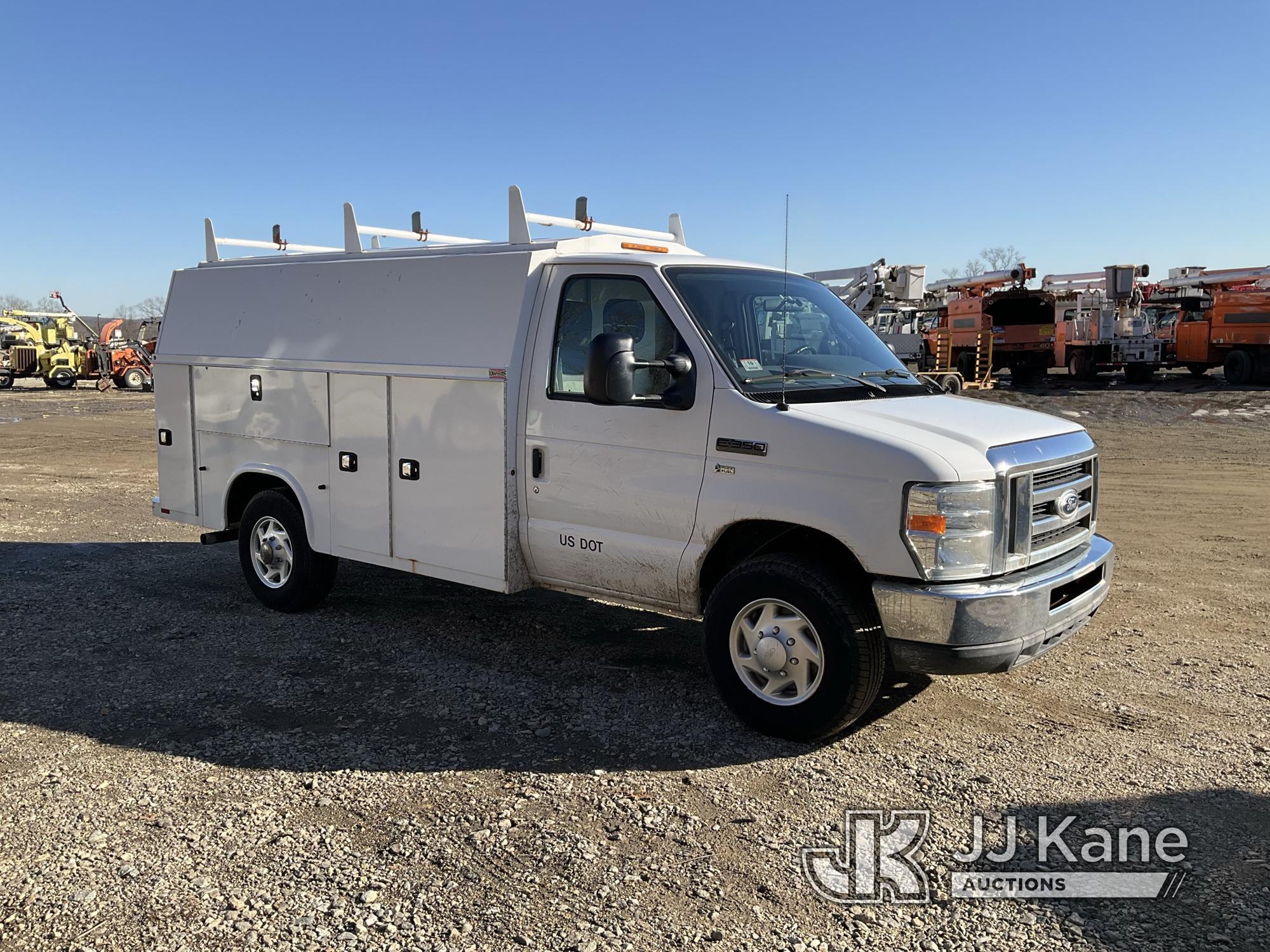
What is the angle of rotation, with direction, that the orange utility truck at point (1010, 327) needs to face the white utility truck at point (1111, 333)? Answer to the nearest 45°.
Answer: approximately 135° to its right

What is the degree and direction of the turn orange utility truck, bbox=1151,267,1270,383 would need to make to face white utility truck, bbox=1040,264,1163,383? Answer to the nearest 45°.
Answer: approximately 45° to its left

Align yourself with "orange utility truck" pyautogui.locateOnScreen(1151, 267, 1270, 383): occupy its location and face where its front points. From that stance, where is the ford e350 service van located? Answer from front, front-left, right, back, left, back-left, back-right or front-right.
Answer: back-left

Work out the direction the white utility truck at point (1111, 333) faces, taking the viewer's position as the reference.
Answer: facing away from the viewer and to the left of the viewer

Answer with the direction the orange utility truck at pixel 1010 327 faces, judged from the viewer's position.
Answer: facing away from the viewer and to the left of the viewer

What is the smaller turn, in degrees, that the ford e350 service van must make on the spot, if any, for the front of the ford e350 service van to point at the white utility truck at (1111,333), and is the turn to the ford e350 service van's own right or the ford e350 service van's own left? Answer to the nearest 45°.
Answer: approximately 90° to the ford e350 service van's own left

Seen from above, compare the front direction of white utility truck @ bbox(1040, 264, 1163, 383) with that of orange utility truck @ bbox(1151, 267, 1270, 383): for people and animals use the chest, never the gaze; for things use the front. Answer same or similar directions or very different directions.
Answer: same or similar directions

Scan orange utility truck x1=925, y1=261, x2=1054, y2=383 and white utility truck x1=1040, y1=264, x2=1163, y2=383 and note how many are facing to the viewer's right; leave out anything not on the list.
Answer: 0

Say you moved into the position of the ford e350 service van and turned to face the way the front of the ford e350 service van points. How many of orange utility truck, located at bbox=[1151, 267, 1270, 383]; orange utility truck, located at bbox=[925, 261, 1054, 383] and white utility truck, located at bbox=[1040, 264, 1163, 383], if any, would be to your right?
0

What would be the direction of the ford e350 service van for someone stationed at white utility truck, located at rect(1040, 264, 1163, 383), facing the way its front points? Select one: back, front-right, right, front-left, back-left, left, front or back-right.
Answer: back-left

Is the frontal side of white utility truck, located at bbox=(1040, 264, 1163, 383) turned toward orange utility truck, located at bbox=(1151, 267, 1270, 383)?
no

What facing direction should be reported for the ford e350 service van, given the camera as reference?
facing the viewer and to the right of the viewer

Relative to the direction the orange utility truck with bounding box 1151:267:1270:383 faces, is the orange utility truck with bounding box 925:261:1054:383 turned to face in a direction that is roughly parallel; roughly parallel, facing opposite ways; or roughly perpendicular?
roughly parallel

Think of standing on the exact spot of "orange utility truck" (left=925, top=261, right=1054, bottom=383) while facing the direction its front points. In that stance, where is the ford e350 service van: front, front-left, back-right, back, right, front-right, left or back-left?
back-left

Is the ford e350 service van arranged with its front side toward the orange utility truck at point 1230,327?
no
